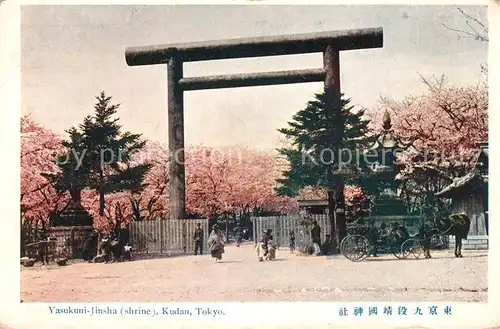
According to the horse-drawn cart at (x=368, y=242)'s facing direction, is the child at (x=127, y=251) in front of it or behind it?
behind

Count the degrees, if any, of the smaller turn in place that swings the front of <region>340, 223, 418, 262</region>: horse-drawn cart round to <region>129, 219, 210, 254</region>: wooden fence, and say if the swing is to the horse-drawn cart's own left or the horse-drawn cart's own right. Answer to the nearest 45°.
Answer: approximately 180°

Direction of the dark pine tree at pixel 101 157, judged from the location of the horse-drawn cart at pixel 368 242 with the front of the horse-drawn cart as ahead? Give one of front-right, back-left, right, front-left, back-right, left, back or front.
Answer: back

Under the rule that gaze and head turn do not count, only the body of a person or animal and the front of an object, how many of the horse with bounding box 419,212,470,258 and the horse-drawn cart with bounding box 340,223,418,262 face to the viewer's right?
2

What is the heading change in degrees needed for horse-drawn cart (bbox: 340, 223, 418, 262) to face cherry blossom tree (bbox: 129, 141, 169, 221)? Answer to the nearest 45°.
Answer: approximately 180°

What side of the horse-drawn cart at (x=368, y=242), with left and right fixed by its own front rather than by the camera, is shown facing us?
right

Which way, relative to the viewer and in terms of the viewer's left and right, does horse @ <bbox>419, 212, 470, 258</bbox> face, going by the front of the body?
facing to the right of the viewer
